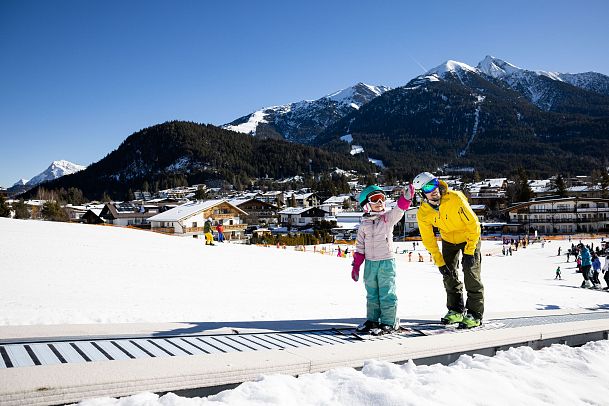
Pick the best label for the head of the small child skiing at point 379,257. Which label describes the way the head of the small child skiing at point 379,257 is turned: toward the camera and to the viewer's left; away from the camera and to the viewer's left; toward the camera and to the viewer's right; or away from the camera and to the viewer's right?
toward the camera and to the viewer's right

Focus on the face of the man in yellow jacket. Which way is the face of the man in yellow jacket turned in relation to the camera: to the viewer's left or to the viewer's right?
to the viewer's left
